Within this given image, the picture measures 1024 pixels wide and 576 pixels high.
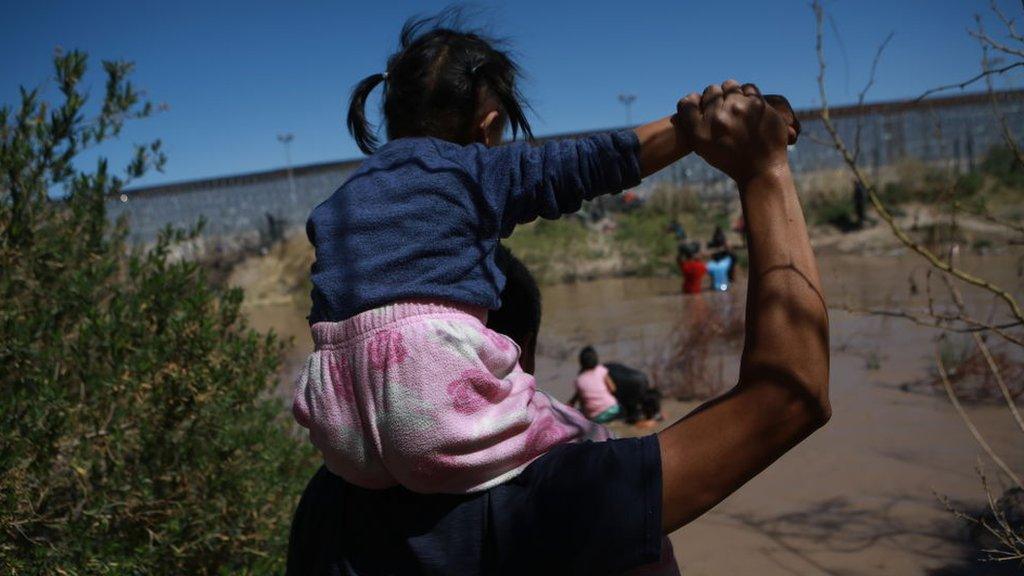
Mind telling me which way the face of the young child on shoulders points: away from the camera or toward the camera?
away from the camera

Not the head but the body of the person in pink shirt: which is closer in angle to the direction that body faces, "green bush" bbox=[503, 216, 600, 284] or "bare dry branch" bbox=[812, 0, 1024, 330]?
the green bush

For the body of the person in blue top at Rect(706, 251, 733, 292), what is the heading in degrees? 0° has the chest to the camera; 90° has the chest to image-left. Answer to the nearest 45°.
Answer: approximately 180°

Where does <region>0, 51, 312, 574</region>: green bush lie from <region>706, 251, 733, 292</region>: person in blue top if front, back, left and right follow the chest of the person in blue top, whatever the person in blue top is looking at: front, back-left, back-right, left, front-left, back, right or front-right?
back

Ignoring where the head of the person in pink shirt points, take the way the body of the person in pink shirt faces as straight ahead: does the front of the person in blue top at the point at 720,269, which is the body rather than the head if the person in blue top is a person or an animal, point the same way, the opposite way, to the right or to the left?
the same way

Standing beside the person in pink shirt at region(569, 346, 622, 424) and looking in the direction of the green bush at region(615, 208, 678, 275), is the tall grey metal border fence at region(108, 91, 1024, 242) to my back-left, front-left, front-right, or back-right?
front-left

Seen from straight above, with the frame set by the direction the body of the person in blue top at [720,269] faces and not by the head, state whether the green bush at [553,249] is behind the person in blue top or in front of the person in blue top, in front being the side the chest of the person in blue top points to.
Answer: in front

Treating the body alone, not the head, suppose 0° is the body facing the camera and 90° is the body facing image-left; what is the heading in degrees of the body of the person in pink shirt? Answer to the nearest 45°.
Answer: approximately 180°

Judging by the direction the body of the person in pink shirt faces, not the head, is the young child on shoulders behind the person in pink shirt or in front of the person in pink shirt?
behind

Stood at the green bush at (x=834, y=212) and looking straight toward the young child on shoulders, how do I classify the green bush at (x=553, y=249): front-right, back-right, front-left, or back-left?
front-right

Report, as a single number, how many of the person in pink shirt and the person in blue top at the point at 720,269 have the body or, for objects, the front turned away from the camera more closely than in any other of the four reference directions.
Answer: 2

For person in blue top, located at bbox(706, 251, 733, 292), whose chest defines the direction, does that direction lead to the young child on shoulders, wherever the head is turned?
no

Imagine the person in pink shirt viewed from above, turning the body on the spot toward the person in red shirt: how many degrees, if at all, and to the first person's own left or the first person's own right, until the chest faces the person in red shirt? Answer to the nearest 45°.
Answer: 0° — they already face them

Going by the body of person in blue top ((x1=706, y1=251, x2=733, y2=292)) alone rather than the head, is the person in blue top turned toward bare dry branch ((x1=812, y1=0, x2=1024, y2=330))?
no

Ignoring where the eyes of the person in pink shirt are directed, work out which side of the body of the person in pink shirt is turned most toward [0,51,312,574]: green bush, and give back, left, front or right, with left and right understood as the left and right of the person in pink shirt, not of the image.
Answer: back

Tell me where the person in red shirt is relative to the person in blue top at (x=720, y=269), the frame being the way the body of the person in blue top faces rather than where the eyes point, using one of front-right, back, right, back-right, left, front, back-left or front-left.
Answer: back-left

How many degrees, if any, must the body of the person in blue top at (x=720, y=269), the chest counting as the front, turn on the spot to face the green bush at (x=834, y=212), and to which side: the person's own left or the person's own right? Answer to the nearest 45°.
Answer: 0° — they already face it

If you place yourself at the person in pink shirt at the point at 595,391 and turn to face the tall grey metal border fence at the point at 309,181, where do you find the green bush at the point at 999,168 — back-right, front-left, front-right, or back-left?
front-right

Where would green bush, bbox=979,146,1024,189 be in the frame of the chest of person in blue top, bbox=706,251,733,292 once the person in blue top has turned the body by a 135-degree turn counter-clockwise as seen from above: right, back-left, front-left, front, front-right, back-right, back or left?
back
